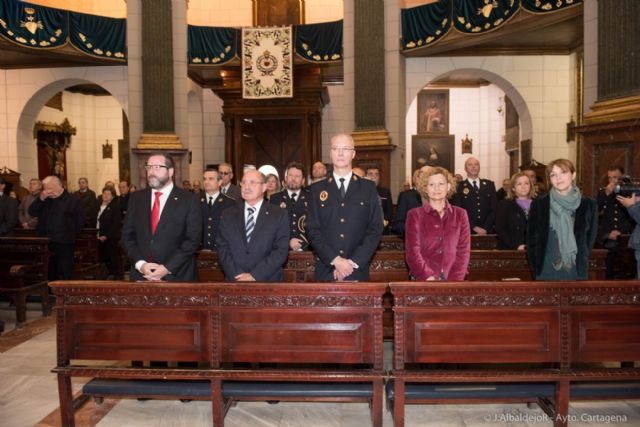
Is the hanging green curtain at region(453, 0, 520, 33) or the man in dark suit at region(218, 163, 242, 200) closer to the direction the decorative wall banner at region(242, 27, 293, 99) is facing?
the man in dark suit

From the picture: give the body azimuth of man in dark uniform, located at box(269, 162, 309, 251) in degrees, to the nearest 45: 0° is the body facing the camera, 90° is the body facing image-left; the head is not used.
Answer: approximately 0°

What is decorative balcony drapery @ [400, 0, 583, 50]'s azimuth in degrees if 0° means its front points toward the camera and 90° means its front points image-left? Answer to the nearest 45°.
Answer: approximately 45°

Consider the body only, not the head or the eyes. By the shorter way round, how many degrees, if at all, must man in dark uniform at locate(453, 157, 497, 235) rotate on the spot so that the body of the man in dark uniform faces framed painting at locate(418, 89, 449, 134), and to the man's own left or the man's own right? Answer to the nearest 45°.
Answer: approximately 180°

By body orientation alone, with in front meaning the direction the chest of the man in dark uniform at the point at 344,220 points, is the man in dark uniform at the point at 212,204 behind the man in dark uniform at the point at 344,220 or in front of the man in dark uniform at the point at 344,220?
behind

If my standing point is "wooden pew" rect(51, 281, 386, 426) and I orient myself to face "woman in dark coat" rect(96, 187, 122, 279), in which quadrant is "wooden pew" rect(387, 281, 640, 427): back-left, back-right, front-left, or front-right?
back-right

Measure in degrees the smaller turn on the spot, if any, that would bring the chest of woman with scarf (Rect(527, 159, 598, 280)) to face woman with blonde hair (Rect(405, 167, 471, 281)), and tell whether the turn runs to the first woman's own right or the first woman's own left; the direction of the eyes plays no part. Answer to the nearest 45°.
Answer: approximately 45° to the first woman's own right
